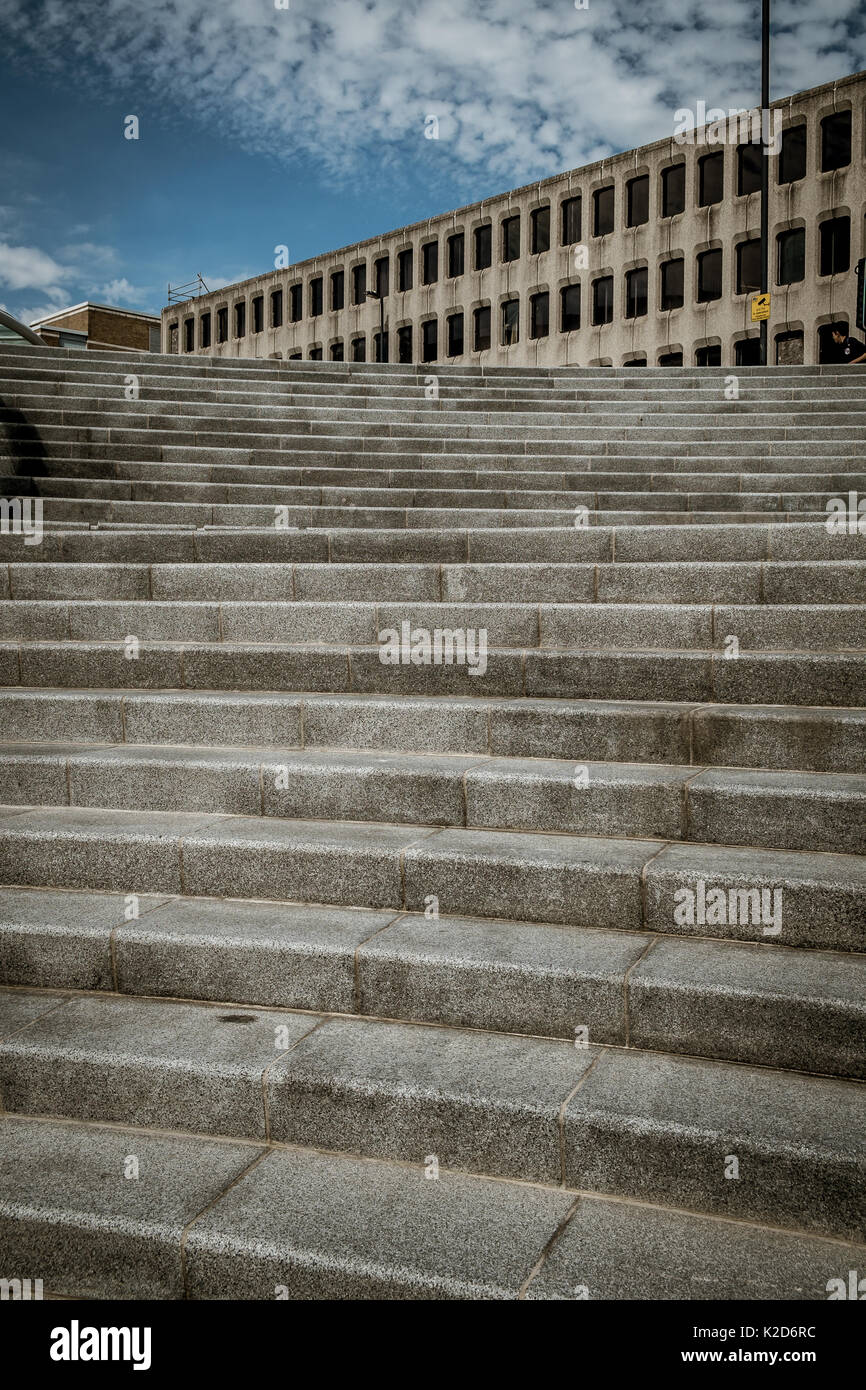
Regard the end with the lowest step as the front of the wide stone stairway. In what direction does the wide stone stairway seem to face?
toward the camera

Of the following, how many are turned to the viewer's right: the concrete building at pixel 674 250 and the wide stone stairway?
0

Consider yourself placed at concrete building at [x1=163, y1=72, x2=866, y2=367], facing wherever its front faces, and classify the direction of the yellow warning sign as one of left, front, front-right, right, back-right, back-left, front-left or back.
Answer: front-left

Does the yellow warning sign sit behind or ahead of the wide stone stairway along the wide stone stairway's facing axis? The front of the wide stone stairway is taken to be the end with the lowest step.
behind

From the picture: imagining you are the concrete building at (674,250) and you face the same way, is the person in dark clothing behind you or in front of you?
in front

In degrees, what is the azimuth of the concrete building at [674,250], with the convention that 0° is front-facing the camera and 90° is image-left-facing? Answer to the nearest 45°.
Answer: approximately 45°

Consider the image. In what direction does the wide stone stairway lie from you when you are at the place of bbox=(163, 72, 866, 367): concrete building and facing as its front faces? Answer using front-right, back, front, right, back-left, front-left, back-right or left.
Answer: front-left

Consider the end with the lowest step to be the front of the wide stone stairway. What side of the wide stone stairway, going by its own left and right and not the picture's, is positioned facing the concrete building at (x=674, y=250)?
back
